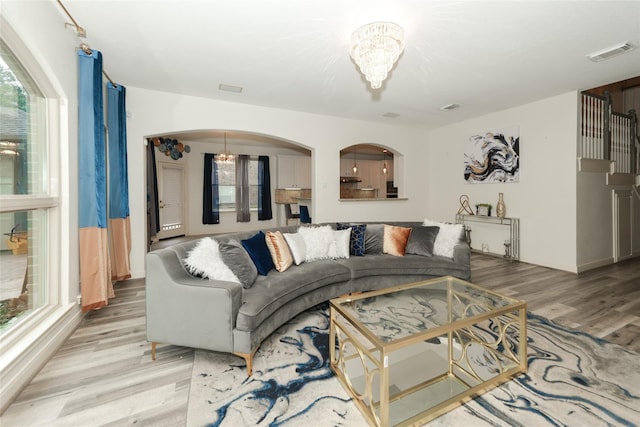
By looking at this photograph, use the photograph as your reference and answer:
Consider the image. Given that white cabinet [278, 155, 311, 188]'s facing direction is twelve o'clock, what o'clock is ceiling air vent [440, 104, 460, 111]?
The ceiling air vent is roughly at 11 o'clock from the white cabinet.

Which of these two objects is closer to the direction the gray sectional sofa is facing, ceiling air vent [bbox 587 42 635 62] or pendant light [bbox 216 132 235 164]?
the ceiling air vent

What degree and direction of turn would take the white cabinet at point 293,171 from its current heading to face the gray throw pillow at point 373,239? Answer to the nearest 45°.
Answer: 0° — it already faces it

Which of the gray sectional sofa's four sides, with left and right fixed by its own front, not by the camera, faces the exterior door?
back

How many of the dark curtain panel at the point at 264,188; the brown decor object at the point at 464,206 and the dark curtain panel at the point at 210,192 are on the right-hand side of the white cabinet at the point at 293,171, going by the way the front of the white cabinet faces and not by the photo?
2

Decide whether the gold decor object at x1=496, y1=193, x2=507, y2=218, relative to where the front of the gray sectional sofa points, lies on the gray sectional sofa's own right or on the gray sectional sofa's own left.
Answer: on the gray sectional sofa's own left

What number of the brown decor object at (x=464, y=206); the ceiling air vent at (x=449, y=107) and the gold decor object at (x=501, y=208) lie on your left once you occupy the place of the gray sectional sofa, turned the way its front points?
3

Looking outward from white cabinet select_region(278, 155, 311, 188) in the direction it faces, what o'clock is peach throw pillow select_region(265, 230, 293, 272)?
The peach throw pillow is roughly at 12 o'clock from the white cabinet.

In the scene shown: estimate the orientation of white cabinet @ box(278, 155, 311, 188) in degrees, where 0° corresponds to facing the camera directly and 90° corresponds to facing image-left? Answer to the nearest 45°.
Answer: approximately 0°

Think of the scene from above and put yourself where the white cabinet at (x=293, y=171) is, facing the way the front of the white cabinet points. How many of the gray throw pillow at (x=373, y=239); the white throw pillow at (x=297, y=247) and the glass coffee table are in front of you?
3

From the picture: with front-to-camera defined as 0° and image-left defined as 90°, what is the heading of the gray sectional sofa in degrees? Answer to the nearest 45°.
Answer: approximately 315°
